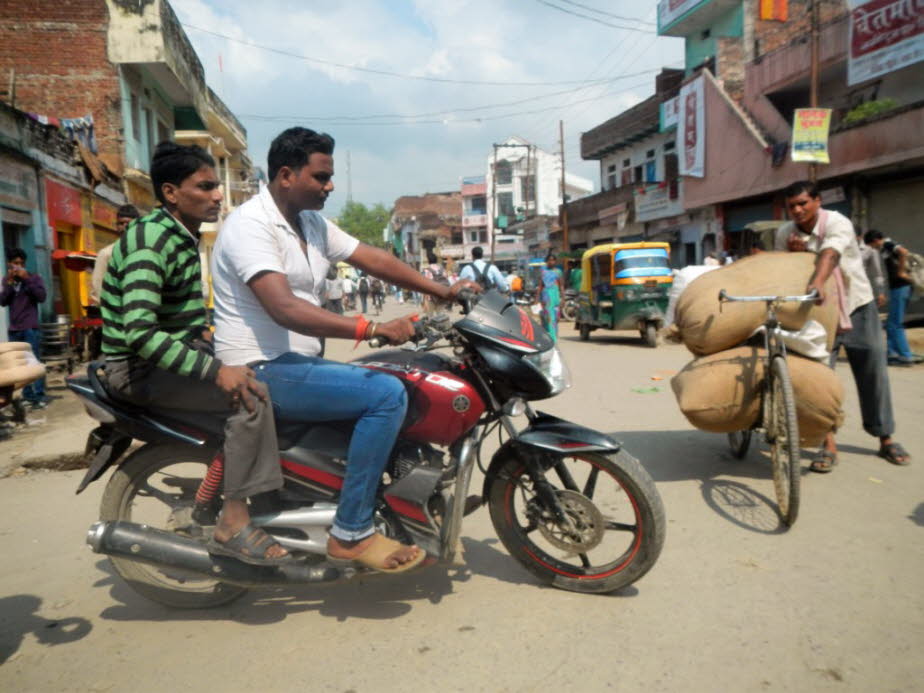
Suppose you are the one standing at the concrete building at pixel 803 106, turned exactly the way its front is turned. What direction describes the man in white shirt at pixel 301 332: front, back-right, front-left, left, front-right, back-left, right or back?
front-left

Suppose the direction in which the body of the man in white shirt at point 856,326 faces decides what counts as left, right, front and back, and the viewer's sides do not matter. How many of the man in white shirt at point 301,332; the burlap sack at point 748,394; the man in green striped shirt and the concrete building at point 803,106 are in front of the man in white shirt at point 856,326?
3

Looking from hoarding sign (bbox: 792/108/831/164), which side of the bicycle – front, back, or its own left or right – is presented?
back

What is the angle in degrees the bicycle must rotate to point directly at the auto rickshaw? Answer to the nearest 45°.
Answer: approximately 180°

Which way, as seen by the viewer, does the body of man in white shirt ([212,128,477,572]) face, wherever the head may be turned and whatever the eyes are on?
to the viewer's right

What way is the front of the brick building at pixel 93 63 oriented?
to the viewer's right

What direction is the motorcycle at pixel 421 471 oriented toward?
to the viewer's right

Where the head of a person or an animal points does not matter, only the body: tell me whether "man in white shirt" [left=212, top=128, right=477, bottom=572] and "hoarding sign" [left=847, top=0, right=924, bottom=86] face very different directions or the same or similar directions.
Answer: very different directions

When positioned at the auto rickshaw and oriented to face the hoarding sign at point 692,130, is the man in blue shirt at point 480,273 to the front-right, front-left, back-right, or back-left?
back-left

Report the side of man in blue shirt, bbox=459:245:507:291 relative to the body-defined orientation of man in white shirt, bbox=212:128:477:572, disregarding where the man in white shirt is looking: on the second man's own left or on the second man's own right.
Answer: on the second man's own left

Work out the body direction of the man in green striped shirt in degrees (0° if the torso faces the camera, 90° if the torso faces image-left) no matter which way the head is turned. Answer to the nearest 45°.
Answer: approximately 270°

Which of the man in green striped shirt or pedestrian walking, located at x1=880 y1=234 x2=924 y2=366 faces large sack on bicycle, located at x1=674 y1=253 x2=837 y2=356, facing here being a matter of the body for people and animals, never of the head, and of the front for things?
the man in green striped shirt
